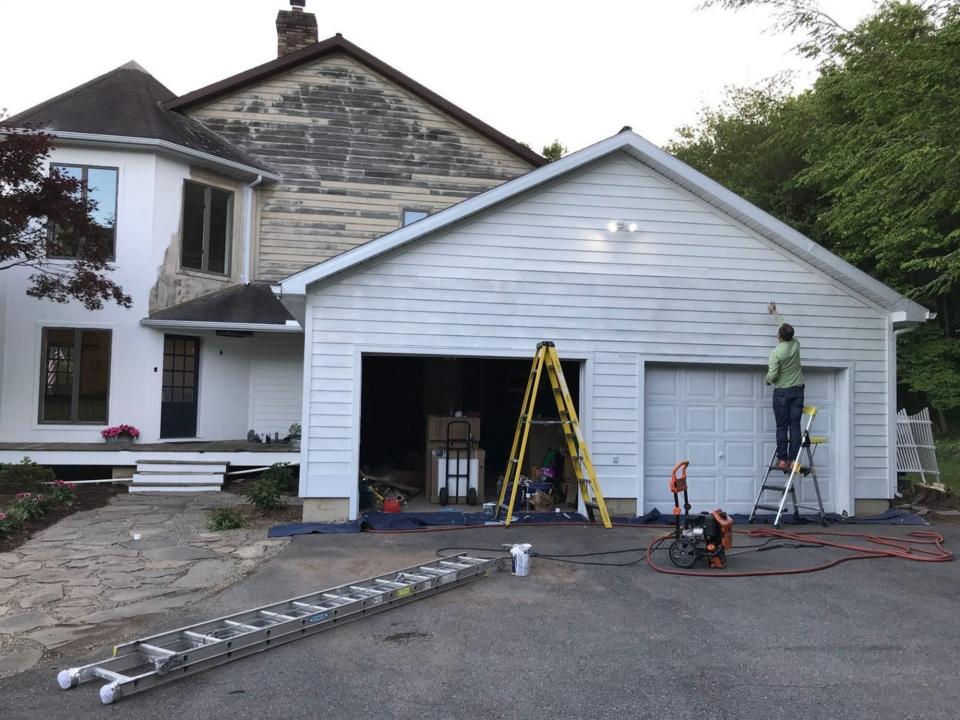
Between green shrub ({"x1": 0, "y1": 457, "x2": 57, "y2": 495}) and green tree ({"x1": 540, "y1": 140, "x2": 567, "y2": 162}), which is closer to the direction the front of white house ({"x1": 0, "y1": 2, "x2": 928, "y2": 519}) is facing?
the green shrub

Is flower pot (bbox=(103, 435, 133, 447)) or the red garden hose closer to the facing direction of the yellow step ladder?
the red garden hose

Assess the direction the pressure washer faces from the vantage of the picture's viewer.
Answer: facing to the right of the viewer

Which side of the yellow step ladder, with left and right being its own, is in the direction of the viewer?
right

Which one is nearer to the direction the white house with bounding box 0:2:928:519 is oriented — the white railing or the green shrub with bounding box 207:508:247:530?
the green shrub

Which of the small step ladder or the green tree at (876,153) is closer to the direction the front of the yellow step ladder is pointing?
the small step ladder

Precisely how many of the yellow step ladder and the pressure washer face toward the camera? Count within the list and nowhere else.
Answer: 0

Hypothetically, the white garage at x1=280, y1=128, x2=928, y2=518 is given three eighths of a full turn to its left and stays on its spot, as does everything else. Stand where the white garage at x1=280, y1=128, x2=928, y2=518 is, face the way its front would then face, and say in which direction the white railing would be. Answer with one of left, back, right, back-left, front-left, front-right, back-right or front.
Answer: front

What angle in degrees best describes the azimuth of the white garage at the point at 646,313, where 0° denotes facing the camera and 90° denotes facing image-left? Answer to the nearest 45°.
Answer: approximately 0°

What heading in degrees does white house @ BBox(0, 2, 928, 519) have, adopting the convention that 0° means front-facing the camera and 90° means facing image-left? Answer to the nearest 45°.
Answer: approximately 0°

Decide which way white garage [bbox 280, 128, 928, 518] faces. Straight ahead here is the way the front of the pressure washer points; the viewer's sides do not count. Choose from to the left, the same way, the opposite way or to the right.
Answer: to the right

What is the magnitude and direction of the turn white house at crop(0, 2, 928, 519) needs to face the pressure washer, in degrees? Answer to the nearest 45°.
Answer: approximately 45° to its left

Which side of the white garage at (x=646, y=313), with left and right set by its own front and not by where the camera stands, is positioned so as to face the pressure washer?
front
